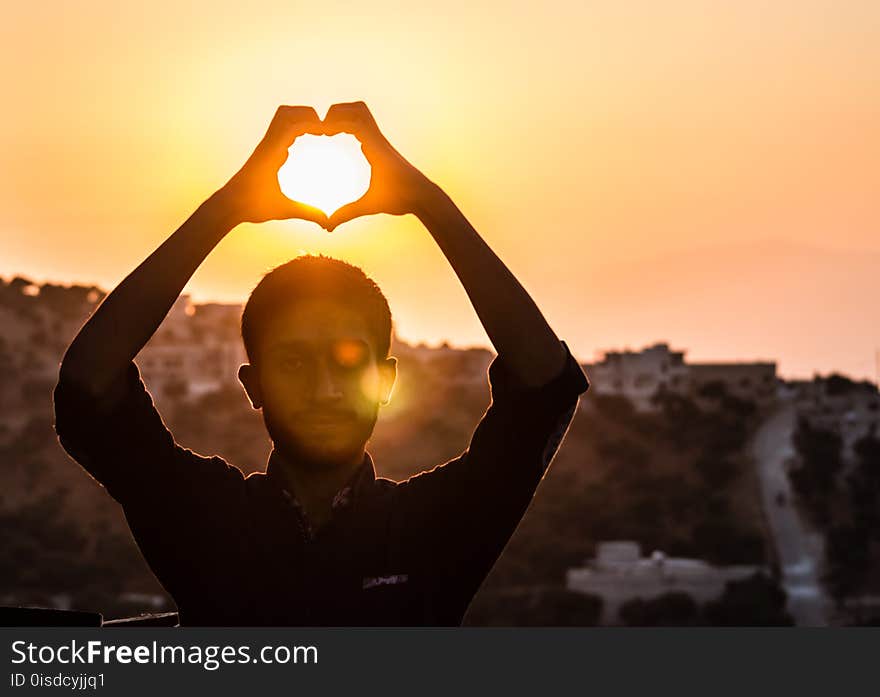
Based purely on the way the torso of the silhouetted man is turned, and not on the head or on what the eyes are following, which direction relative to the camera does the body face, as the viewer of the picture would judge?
toward the camera

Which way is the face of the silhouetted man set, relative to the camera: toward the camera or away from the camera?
toward the camera
